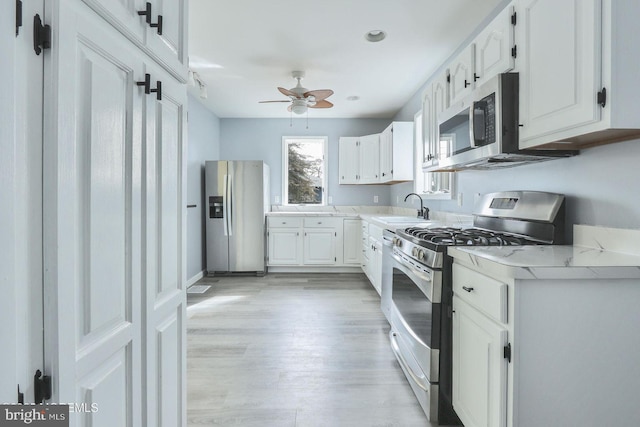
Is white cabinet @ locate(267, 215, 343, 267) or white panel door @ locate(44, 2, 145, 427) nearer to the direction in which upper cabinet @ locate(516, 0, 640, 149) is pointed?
the white panel door

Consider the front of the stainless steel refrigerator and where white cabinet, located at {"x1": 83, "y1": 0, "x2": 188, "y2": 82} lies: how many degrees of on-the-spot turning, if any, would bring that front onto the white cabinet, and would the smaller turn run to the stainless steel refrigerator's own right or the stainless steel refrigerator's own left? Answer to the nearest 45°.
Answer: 0° — it already faces it

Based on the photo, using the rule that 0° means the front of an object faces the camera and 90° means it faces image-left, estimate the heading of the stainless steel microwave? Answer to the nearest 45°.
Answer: approximately 45°

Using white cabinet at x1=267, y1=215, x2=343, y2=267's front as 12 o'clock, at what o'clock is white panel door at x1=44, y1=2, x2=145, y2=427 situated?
The white panel door is roughly at 12 o'clock from the white cabinet.
